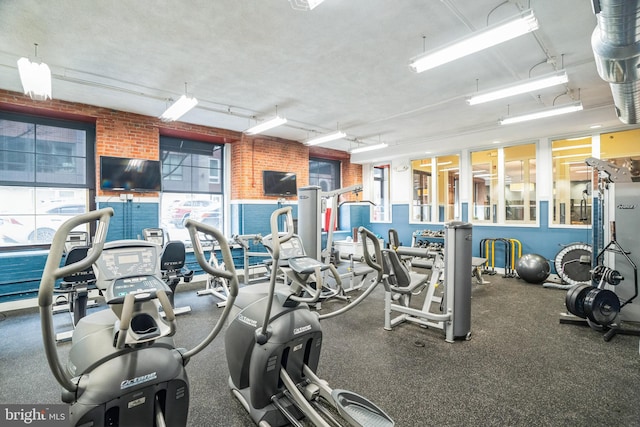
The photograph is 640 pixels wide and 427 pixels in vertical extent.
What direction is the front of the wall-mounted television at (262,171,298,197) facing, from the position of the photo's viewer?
facing the viewer and to the right of the viewer

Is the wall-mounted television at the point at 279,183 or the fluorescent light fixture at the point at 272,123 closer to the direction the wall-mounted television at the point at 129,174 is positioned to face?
the fluorescent light fixture

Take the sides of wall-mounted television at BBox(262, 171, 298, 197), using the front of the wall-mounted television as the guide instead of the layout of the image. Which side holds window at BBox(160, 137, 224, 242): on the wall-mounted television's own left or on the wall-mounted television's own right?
on the wall-mounted television's own right

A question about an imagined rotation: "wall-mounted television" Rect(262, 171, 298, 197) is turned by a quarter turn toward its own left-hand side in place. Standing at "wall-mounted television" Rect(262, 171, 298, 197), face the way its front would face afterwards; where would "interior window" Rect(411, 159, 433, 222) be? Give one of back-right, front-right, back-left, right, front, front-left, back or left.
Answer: front-right

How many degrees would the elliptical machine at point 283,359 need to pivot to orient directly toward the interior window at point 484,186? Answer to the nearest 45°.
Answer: approximately 90° to its right

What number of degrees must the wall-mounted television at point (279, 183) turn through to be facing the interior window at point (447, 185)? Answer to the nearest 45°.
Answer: approximately 45° to its left

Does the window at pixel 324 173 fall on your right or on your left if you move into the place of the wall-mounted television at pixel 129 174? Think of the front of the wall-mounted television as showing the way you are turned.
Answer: on your left

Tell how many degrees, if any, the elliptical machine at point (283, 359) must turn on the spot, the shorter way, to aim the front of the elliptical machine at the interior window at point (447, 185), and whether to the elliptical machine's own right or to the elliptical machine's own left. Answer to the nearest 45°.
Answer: approximately 90° to the elliptical machine's own right

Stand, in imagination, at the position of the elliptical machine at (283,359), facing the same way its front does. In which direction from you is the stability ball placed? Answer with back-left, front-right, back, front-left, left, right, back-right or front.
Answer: right

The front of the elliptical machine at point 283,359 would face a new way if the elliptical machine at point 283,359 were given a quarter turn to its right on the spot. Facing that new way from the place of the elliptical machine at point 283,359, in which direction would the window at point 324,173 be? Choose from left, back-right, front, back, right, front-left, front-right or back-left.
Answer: front-left

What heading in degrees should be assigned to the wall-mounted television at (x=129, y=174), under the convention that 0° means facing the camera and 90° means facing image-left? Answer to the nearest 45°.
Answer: approximately 0°

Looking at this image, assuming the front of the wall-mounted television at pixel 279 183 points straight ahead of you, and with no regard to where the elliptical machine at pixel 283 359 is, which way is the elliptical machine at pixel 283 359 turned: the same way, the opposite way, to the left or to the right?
the opposite way

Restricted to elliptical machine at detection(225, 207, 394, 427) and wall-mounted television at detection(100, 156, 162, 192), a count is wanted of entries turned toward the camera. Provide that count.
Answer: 1

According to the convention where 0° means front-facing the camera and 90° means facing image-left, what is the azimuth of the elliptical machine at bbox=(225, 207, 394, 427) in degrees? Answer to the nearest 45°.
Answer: approximately 135°
